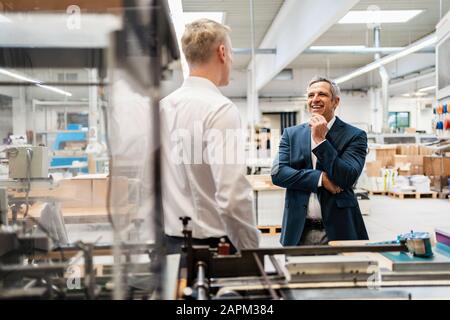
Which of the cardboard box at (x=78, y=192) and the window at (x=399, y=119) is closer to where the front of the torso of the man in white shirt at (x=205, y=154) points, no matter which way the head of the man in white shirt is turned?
the window

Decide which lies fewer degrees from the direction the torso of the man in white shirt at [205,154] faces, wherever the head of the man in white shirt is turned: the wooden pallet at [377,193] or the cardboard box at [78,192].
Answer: the wooden pallet

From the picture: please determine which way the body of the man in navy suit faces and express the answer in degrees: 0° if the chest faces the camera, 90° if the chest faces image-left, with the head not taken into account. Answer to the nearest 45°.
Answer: approximately 45°

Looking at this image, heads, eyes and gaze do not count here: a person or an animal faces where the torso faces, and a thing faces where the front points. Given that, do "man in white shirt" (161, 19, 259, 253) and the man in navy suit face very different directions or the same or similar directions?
very different directions

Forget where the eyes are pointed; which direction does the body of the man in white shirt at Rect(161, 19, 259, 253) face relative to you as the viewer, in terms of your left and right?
facing away from the viewer and to the right of the viewer

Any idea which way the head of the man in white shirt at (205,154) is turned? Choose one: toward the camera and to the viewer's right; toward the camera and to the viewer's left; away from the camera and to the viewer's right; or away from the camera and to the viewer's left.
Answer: away from the camera and to the viewer's right

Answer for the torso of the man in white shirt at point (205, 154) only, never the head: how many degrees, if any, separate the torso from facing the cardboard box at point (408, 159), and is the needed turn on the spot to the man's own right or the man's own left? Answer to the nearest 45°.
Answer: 0° — they already face it

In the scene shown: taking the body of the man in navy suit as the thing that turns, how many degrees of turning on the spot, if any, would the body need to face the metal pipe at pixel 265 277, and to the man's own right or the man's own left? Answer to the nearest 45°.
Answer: approximately 45° to the man's own left

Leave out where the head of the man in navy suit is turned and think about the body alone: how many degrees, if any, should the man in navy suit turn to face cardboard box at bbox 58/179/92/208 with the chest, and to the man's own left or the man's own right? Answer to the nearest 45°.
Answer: approximately 90° to the man's own right

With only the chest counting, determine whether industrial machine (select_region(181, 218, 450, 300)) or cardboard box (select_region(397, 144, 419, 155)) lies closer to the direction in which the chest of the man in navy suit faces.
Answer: the industrial machine
